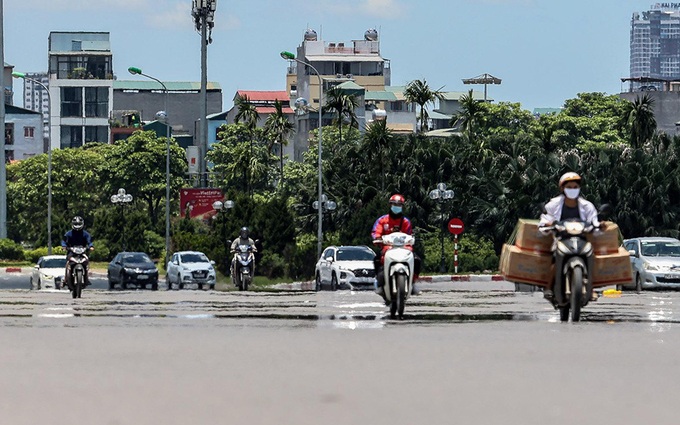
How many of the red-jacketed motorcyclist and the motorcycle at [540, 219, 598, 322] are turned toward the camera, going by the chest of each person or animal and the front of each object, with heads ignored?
2

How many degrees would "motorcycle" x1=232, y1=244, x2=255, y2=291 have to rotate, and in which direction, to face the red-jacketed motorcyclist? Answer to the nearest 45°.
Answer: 0° — it already faces them

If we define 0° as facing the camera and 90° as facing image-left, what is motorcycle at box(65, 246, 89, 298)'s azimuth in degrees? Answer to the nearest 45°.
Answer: approximately 0°

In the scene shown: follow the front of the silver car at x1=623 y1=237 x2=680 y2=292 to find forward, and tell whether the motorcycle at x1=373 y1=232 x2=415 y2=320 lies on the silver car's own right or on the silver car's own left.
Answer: on the silver car's own right
